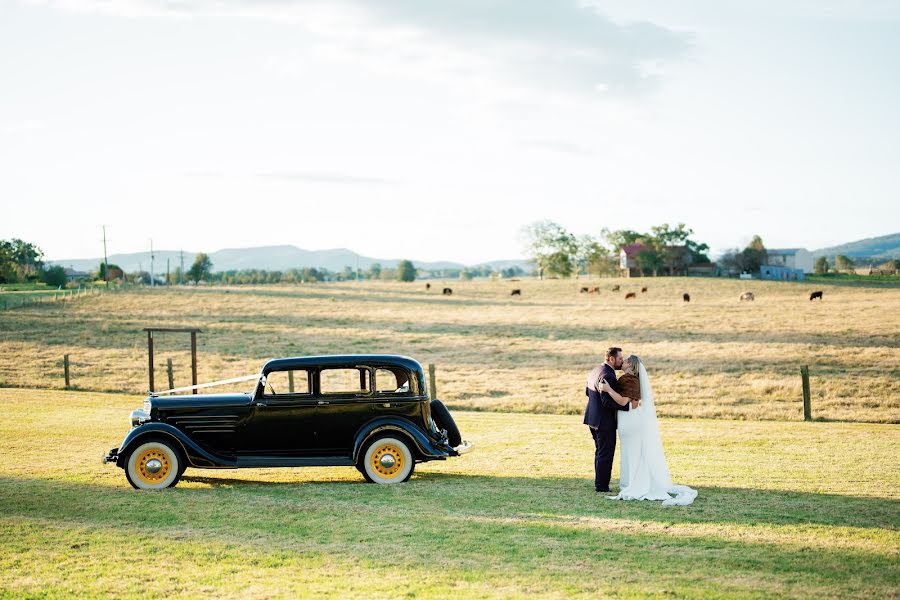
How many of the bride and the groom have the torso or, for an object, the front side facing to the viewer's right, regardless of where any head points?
1

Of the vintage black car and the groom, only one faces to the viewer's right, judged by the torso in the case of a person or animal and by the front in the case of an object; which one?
the groom

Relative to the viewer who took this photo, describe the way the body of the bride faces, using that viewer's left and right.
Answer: facing to the left of the viewer

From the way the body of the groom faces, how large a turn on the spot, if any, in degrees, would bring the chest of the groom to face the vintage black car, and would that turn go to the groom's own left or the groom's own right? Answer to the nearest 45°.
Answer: approximately 180°

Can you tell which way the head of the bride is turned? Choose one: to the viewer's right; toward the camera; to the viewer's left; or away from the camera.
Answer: to the viewer's left

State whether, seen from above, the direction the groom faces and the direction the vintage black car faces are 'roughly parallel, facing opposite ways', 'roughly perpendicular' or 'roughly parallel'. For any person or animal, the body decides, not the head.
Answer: roughly parallel, facing opposite ways

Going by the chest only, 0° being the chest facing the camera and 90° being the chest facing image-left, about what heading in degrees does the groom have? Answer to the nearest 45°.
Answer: approximately 270°

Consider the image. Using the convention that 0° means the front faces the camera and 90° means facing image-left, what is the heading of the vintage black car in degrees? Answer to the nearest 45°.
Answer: approximately 90°

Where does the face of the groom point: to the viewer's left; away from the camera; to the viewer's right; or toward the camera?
to the viewer's right

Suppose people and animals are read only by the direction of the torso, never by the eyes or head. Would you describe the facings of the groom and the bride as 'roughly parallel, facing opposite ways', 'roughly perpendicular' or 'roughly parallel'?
roughly parallel, facing opposite ways

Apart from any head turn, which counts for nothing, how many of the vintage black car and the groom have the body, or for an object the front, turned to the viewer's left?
1

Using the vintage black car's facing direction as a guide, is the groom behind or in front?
behind

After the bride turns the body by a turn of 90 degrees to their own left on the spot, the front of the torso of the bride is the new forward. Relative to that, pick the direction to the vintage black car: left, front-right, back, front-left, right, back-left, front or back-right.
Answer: right
